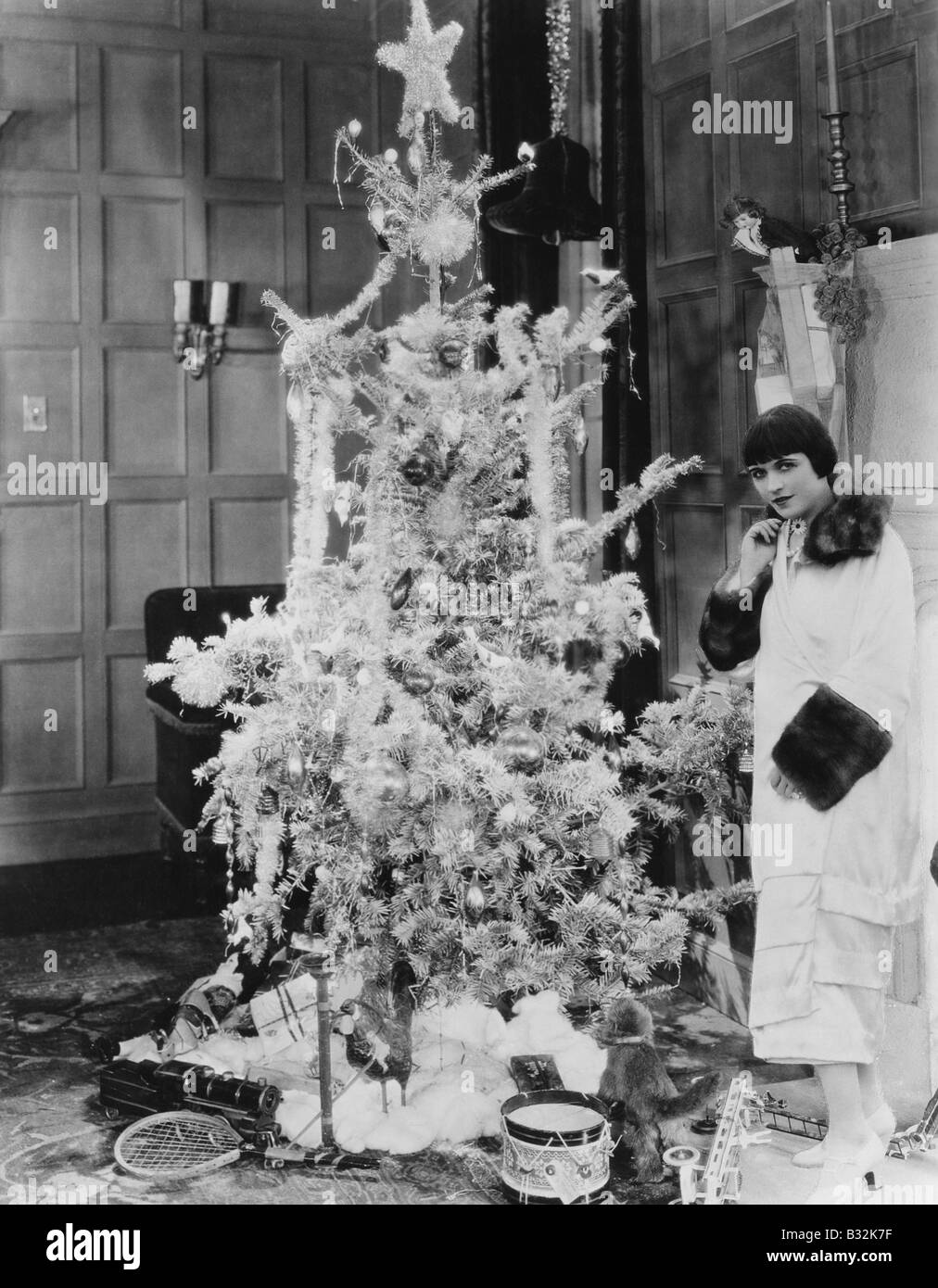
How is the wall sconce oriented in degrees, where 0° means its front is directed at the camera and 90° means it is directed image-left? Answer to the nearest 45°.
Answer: approximately 0°

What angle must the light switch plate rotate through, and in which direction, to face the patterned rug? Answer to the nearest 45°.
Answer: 0° — it already faces it

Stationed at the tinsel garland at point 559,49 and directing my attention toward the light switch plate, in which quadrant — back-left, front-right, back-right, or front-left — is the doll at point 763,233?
back-left

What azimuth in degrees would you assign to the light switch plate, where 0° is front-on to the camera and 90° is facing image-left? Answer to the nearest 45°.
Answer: approximately 0°

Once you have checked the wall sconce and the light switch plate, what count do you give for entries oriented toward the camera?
2
